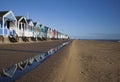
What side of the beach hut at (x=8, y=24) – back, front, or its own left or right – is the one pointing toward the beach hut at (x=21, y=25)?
left

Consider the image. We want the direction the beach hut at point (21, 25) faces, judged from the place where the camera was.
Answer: facing the viewer and to the right of the viewer

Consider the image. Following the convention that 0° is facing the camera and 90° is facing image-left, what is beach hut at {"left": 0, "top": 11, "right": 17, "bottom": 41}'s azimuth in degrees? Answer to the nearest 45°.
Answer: approximately 315°

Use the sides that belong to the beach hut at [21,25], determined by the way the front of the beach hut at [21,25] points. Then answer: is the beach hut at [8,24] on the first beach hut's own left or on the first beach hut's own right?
on the first beach hut's own right

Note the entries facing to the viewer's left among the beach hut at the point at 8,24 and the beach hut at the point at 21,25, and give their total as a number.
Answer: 0
